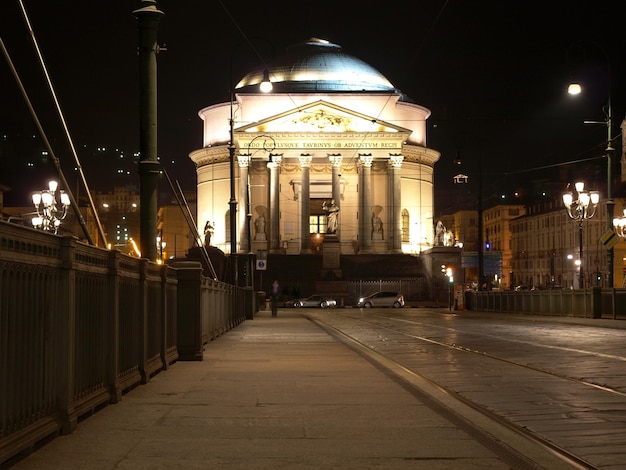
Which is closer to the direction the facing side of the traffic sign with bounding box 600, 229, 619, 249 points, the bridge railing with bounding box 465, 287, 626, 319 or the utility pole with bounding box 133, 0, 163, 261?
the utility pole

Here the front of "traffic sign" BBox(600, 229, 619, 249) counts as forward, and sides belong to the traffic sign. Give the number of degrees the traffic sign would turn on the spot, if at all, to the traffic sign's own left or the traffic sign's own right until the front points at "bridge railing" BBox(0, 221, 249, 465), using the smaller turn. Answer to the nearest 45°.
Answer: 0° — it already faces it

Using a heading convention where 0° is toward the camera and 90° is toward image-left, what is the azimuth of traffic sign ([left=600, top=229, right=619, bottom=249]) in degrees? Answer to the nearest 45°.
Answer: approximately 0°

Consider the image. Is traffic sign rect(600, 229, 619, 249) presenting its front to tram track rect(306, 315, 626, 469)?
yes
